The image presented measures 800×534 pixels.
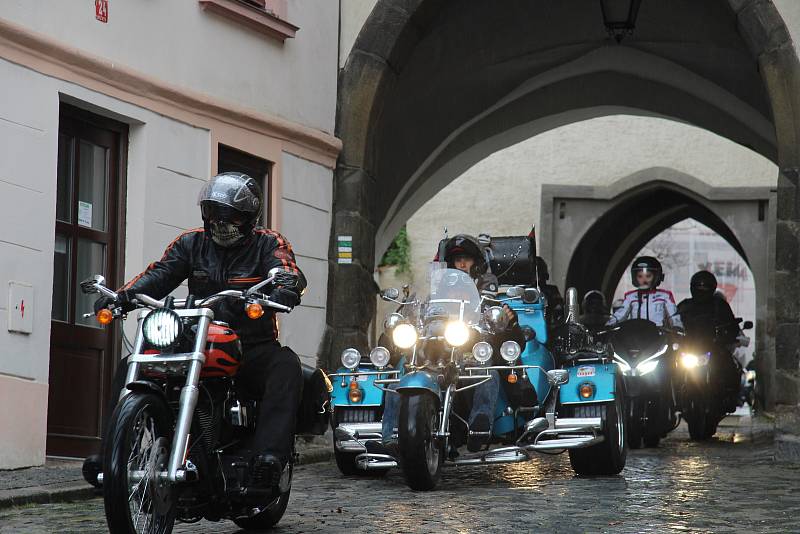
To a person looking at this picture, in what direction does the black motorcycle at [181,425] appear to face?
facing the viewer and to the left of the viewer

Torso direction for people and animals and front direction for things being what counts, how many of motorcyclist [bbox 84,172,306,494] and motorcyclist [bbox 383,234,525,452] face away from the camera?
0

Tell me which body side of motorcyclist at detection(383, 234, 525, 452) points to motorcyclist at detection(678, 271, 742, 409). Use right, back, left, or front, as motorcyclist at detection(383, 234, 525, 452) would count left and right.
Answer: back

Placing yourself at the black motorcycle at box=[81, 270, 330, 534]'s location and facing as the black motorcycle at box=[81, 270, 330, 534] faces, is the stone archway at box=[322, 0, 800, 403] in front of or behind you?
behind

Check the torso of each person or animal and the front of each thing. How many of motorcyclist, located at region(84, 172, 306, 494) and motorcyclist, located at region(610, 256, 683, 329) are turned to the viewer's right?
0

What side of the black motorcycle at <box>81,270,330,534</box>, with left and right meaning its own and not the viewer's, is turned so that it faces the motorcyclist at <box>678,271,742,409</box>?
back

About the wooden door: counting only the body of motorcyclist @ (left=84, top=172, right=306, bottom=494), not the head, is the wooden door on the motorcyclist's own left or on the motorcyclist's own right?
on the motorcyclist's own right

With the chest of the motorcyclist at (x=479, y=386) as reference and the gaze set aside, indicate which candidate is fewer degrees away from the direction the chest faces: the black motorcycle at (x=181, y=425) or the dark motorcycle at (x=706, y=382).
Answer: the black motorcycle
